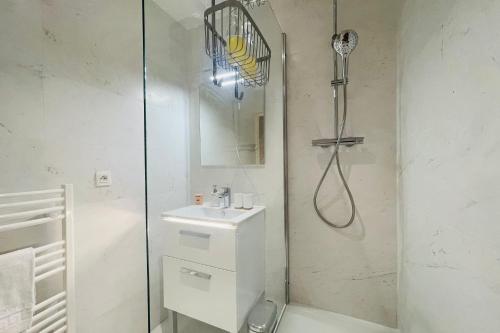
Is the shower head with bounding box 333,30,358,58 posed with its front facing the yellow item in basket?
no

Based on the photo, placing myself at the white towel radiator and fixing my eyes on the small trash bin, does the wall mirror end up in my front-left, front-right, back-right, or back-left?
front-left

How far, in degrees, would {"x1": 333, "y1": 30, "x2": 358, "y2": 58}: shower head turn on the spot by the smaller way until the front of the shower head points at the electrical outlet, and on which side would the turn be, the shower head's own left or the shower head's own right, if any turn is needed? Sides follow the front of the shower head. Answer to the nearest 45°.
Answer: approximately 45° to the shower head's own right

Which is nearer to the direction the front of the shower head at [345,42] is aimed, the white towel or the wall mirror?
the white towel

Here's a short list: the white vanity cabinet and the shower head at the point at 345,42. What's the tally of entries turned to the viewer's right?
0

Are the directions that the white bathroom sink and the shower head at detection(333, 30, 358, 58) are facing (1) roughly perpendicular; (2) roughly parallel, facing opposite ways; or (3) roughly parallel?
roughly parallel

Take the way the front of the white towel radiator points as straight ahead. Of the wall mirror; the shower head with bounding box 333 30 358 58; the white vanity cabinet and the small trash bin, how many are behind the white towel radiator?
0

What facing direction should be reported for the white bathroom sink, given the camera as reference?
facing the viewer and to the left of the viewer

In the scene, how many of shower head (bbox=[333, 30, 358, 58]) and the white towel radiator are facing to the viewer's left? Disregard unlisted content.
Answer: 0

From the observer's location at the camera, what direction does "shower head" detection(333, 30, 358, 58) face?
facing the viewer

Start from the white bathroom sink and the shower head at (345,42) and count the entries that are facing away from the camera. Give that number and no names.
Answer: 0

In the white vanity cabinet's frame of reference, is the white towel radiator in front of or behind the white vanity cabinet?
in front

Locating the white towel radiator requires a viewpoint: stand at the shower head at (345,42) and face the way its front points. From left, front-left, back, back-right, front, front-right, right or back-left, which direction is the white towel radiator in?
front-right

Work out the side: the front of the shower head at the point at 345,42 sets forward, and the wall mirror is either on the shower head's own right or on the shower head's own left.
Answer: on the shower head's own right

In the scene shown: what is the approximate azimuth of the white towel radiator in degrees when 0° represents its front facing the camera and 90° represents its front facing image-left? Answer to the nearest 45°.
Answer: approximately 315°
